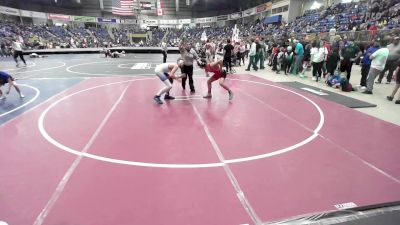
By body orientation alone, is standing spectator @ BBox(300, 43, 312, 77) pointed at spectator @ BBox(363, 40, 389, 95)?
no

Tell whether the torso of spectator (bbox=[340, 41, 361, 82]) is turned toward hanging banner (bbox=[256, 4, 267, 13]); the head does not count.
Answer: no

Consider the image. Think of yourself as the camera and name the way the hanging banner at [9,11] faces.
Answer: facing the viewer and to the right of the viewer

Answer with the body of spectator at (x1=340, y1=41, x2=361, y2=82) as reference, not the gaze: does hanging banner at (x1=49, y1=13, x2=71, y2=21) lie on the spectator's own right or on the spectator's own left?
on the spectator's own right

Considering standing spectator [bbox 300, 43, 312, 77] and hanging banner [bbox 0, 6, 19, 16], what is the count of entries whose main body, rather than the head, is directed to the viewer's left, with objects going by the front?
1

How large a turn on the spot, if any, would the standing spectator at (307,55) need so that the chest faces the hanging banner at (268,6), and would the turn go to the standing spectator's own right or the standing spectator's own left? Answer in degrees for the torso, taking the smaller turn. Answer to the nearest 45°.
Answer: approximately 90° to the standing spectator's own right

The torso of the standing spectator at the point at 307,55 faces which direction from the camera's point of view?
to the viewer's left

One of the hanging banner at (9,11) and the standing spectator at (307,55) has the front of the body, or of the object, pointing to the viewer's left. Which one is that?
the standing spectator

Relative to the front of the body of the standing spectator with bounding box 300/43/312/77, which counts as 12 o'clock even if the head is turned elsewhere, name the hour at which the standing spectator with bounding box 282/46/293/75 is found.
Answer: the standing spectator with bounding box 282/46/293/75 is roughly at 11 o'clock from the standing spectator with bounding box 300/43/312/77.

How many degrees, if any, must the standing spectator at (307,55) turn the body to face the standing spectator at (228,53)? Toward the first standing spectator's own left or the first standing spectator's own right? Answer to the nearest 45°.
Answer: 0° — they already face them
